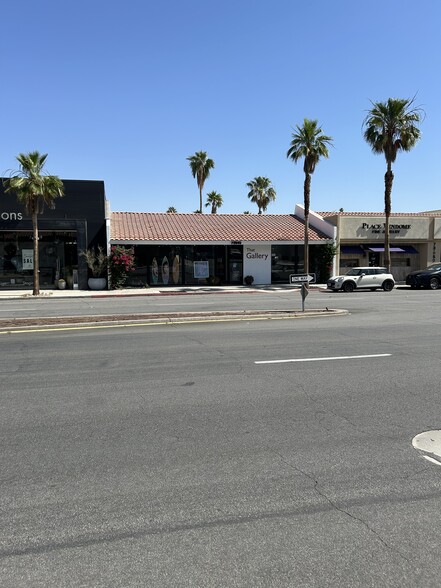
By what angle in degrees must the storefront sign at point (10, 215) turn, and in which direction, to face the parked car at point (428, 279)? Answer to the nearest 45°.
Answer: approximately 90° to its left

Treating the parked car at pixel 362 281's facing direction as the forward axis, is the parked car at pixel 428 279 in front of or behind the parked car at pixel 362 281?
behind

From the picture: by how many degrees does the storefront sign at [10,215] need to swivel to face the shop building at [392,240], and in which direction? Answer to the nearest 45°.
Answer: approximately 90° to its left

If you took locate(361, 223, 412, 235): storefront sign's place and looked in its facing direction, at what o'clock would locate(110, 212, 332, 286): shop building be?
The shop building is roughly at 2 o'clock from the storefront sign.

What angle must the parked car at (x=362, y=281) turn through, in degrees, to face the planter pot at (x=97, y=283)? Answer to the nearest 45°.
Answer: approximately 45° to its right

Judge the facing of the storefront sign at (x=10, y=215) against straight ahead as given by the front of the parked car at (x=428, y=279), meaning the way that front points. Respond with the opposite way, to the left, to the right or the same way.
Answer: to the left

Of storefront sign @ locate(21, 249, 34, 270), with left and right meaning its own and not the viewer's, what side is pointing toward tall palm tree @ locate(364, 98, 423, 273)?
left
